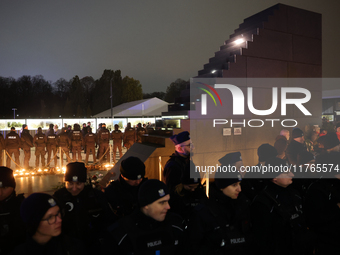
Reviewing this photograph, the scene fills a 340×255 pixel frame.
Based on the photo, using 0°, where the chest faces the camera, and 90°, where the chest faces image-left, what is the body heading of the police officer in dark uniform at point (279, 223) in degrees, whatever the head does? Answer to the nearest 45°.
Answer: approximately 315°

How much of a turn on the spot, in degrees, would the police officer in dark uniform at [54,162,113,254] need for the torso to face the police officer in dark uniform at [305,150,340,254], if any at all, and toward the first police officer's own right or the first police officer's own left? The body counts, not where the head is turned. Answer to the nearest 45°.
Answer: approximately 90° to the first police officer's own left

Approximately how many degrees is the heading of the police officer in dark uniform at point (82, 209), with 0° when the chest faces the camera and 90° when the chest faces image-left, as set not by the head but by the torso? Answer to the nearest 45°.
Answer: approximately 0°

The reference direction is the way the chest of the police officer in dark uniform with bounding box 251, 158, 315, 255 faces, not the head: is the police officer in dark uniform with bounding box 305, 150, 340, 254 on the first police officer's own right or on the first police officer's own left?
on the first police officer's own left

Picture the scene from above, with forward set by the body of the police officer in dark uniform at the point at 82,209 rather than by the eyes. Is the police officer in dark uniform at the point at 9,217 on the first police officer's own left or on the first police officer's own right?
on the first police officer's own right

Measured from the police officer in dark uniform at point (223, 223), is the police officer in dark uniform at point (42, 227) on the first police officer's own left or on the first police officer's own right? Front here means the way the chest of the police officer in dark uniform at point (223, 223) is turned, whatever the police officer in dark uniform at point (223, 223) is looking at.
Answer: on the first police officer's own right
